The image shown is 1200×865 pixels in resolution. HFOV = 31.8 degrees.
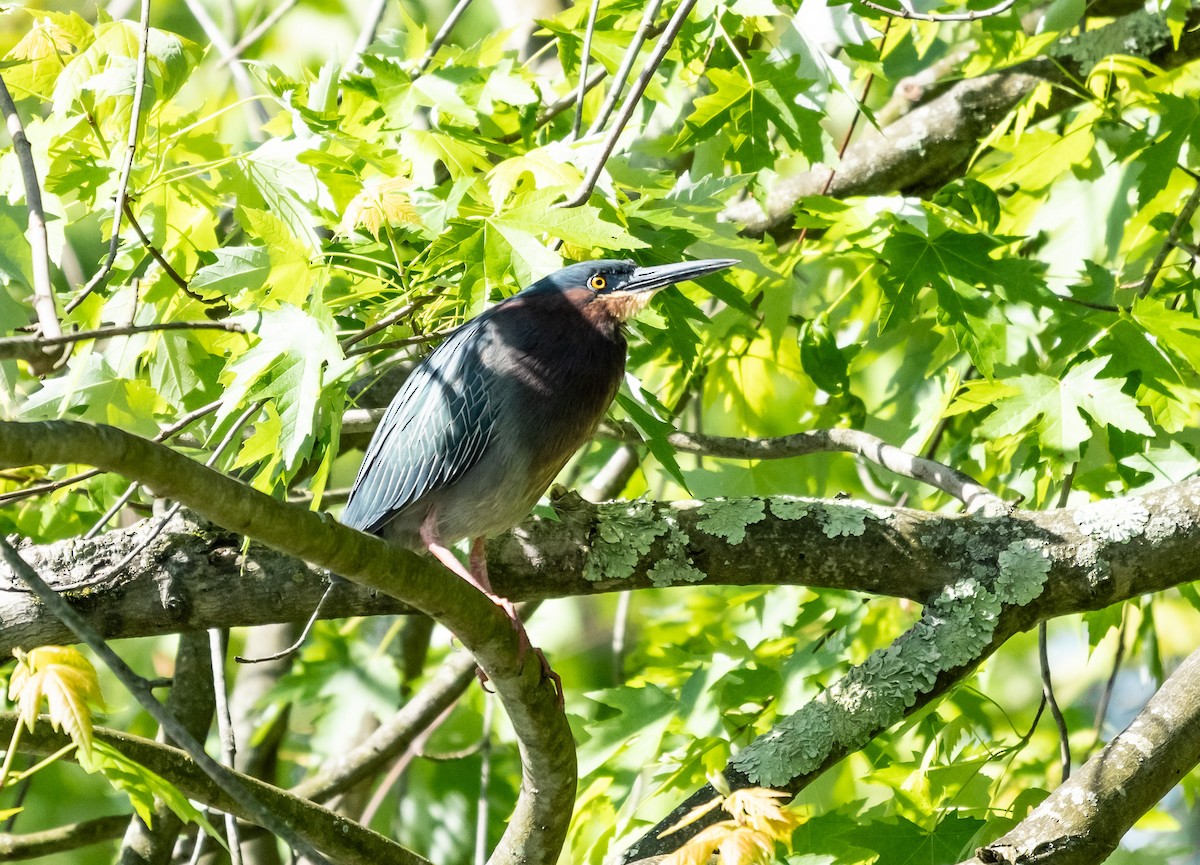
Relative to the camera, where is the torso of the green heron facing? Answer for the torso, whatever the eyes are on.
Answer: to the viewer's right

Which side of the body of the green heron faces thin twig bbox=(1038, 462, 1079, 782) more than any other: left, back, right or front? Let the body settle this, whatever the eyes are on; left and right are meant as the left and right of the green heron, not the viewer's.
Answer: front

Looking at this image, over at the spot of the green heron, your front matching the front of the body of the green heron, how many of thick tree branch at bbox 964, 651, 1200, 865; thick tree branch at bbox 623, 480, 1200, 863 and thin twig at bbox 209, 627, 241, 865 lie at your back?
1

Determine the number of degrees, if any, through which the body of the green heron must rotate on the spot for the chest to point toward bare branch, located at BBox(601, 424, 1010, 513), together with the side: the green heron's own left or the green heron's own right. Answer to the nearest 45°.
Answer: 0° — it already faces it
